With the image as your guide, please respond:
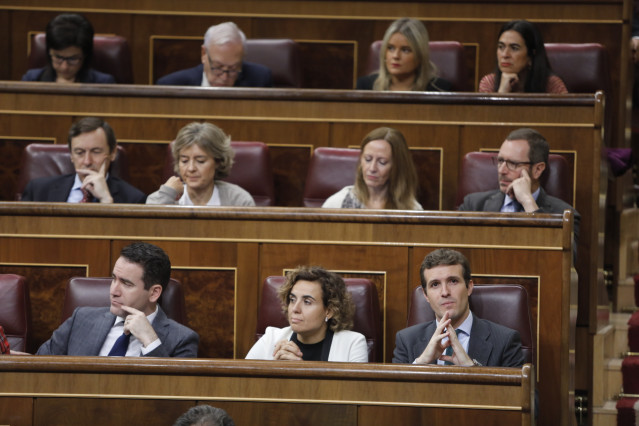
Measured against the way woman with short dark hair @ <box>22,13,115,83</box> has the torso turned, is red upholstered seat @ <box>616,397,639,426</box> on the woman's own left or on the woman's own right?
on the woman's own left

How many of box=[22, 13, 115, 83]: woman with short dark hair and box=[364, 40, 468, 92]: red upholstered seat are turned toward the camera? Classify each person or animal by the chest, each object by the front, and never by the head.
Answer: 2

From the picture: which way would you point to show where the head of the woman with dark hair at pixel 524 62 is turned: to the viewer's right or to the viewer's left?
to the viewer's left

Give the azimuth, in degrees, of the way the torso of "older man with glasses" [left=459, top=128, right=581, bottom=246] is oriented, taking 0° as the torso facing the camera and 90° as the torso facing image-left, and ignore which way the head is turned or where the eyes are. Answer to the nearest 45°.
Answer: approximately 45°

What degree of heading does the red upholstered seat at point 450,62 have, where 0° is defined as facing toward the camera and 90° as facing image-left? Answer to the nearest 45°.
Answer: approximately 0°
